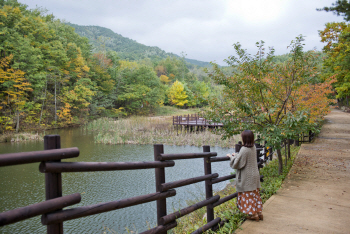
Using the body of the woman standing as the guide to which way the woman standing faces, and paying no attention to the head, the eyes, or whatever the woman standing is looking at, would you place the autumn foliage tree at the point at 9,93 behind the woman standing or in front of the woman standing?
in front

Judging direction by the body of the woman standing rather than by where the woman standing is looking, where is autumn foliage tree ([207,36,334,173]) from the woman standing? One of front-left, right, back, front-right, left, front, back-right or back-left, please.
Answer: front-right

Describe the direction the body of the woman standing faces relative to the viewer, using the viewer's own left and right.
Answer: facing away from the viewer and to the left of the viewer
